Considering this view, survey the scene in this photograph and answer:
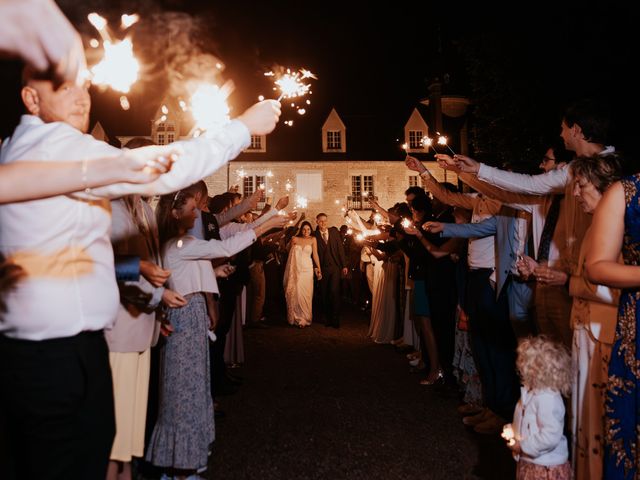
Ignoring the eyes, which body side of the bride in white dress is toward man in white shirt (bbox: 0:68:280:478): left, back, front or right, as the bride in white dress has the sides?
front

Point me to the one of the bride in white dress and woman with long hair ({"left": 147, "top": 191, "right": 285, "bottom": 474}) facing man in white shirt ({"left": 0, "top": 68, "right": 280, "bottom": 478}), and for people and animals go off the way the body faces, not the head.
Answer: the bride in white dress

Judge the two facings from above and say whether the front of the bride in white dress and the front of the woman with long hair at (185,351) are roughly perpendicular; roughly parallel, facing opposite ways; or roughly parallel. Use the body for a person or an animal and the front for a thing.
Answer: roughly perpendicular

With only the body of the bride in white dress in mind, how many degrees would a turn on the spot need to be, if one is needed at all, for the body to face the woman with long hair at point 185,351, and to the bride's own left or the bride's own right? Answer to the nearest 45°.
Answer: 0° — they already face them

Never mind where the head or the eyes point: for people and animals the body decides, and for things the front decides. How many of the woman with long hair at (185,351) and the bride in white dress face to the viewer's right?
1

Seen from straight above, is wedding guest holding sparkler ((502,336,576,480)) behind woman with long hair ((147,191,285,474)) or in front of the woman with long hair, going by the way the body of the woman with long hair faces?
in front

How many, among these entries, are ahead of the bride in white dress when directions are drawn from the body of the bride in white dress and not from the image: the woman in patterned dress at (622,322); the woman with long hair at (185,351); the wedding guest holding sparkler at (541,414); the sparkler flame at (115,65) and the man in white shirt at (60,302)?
5

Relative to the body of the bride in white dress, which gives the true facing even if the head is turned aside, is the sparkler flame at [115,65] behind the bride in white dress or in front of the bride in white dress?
in front

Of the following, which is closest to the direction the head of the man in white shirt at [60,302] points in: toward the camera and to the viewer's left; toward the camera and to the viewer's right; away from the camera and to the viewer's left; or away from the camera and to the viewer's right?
toward the camera and to the viewer's right

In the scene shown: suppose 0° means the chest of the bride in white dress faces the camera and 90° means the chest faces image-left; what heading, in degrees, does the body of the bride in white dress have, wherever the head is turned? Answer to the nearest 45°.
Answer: approximately 0°

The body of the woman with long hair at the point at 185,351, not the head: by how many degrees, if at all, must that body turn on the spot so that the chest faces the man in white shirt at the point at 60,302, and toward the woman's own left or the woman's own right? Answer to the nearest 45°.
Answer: approximately 90° to the woman's own right

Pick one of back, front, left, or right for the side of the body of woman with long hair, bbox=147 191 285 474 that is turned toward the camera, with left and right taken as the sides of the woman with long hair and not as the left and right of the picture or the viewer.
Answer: right

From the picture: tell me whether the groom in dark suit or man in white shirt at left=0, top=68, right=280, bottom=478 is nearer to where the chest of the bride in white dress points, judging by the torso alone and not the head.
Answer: the man in white shirt
